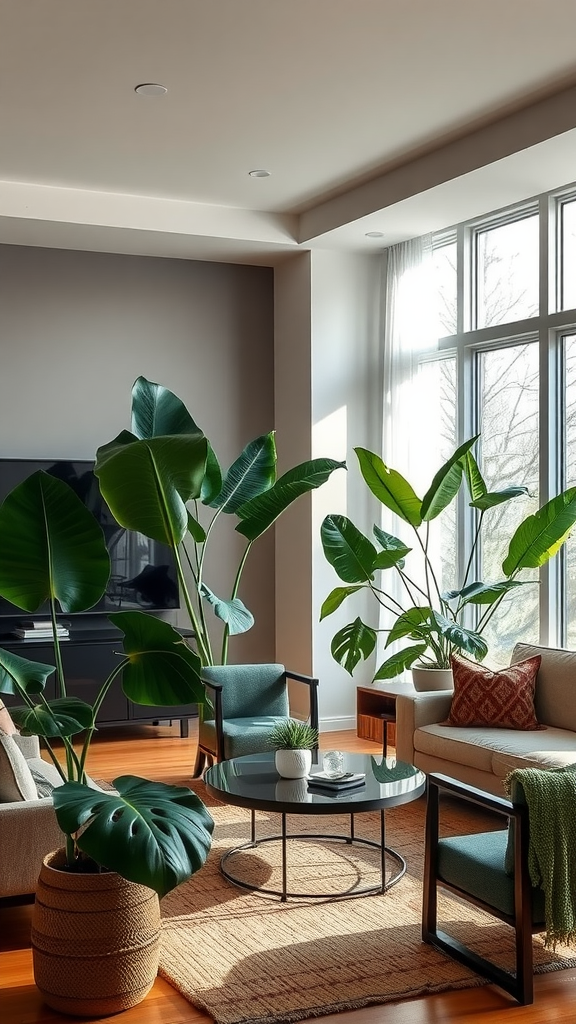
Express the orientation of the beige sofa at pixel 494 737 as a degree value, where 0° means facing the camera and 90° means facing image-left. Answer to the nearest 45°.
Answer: approximately 45°

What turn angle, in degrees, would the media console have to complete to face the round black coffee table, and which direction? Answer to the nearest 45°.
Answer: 0° — it already faces it

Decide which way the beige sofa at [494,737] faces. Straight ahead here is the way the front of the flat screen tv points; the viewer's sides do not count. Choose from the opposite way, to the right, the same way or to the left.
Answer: to the right

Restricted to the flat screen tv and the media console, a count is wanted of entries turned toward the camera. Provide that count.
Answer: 2

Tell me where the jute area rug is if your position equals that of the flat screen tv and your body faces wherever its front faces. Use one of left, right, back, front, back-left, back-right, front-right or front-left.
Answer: front

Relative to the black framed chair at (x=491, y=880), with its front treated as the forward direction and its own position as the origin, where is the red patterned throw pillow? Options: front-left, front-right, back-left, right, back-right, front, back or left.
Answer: front-right

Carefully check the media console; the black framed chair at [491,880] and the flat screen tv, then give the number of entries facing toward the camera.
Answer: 2

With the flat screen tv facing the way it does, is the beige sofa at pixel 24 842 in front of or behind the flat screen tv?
in front

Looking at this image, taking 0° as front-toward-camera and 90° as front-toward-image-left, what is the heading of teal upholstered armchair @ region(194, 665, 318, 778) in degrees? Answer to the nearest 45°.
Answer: approximately 315°

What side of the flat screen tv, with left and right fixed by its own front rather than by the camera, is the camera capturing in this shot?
front

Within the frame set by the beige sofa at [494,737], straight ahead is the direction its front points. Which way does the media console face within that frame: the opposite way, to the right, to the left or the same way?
to the left

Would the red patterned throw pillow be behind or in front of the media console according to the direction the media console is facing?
in front

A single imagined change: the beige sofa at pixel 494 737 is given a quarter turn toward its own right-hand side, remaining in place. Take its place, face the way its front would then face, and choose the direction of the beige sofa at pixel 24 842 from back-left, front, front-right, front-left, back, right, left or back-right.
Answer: left

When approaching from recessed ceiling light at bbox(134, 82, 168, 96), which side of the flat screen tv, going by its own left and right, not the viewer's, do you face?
front

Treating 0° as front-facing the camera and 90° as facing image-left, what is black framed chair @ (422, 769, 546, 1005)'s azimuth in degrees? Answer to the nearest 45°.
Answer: approximately 135°
